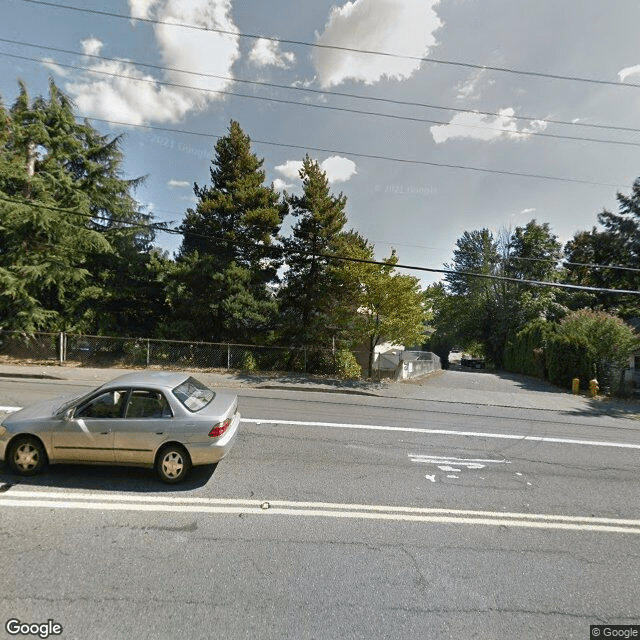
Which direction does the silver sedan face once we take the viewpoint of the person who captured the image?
facing away from the viewer and to the left of the viewer

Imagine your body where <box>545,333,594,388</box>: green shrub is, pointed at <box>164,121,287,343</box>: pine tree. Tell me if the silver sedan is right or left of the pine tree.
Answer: left

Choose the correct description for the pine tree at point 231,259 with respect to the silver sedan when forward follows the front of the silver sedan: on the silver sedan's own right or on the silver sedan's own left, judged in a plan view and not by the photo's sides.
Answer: on the silver sedan's own right

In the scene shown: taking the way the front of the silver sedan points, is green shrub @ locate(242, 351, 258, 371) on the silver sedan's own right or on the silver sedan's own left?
on the silver sedan's own right

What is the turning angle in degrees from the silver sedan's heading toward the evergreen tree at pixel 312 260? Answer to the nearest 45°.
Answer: approximately 90° to its right

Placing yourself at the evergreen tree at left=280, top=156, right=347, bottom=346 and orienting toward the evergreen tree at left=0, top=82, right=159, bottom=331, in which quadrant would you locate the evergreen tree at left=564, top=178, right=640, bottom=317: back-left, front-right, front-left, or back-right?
back-right

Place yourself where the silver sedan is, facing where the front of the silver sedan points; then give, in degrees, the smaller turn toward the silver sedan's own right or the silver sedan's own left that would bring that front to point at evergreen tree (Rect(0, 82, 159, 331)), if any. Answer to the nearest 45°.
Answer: approximately 45° to the silver sedan's own right

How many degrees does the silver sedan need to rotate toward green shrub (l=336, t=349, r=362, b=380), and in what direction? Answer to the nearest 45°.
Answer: approximately 90° to its right
